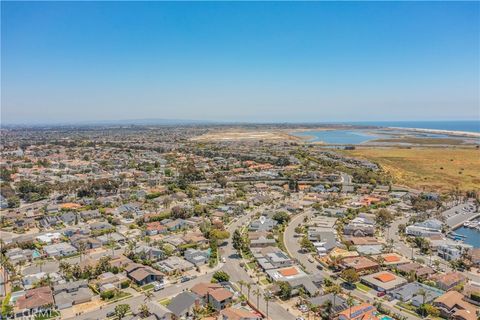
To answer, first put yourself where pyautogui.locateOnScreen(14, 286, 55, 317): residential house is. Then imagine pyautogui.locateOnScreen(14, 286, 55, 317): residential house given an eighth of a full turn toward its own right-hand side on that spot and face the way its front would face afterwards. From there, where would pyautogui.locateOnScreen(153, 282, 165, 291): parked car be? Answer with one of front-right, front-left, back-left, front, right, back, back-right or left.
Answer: left

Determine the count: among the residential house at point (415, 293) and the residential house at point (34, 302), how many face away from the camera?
0

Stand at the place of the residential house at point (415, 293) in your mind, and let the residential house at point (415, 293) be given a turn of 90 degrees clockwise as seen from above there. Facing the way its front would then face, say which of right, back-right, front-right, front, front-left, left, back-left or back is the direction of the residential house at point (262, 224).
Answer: front

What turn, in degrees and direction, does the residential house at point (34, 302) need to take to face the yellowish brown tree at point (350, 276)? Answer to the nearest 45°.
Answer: approximately 45° to its left

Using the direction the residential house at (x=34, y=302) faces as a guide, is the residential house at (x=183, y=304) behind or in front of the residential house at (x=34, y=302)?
in front

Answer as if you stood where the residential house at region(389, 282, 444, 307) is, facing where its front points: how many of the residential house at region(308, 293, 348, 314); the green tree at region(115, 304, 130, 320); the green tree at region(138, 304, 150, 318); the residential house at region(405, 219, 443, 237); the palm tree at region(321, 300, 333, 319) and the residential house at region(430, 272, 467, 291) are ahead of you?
4

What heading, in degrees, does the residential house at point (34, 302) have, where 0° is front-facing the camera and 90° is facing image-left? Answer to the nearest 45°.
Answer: approximately 315°

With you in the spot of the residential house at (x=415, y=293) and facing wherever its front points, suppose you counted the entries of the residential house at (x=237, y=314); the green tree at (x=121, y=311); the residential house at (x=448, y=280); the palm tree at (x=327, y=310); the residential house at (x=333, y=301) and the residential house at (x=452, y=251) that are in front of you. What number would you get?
4

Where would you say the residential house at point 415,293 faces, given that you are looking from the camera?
facing the viewer and to the left of the viewer

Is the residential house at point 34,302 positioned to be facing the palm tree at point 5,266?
no

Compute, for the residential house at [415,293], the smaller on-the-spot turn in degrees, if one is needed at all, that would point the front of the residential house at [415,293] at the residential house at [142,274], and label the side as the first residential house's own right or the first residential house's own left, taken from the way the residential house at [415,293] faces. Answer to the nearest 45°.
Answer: approximately 45° to the first residential house's own right
